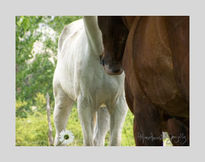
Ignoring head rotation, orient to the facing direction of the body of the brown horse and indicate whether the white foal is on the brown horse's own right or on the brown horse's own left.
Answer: on the brown horse's own right

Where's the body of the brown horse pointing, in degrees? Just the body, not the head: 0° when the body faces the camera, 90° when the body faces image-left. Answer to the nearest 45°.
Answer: approximately 45°
